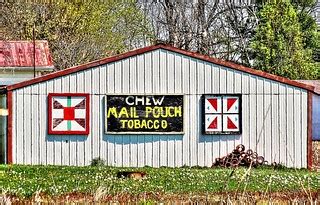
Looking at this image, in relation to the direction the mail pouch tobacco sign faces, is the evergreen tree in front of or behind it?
behind

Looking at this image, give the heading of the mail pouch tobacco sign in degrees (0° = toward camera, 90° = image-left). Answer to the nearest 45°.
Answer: approximately 0°

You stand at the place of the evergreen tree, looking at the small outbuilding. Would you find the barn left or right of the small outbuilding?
left

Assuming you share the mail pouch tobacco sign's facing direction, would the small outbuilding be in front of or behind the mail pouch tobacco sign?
behind
